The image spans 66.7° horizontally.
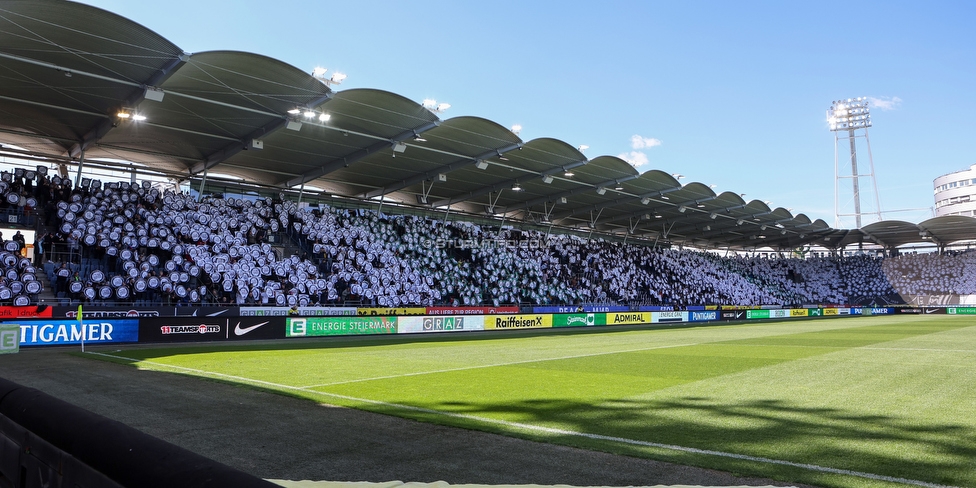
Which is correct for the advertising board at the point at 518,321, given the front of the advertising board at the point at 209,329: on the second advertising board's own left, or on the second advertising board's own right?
on the second advertising board's own left

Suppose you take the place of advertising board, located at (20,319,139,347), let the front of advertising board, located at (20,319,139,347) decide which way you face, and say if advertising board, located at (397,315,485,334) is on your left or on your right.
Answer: on your left

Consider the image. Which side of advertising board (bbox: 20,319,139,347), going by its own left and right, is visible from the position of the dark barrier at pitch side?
front

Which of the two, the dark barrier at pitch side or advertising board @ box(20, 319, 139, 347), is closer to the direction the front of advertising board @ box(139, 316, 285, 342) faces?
the dark barrier at pitch side

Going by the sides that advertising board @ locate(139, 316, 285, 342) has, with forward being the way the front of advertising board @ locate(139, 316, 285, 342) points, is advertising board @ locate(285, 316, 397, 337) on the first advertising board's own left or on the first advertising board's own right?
on the first advertising board's own left

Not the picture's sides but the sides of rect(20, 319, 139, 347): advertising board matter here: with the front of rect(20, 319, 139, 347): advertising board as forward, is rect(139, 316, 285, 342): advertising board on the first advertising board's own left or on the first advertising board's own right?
on the first advertising board's own left

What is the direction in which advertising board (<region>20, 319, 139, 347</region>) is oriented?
toward the camera

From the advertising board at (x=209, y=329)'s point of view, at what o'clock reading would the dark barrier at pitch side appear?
The dark barrier at pitch side is roughly at 12 o'clock from the advertising board.

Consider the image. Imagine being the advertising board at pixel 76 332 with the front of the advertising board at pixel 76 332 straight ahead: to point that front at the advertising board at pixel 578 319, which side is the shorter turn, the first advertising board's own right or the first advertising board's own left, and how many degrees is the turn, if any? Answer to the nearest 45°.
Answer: approximately 90° to the first advertising board's own left

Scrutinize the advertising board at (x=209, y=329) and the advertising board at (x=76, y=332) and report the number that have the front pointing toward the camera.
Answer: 2

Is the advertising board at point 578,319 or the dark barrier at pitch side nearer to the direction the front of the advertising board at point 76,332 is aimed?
the dark barrier at pitch side
